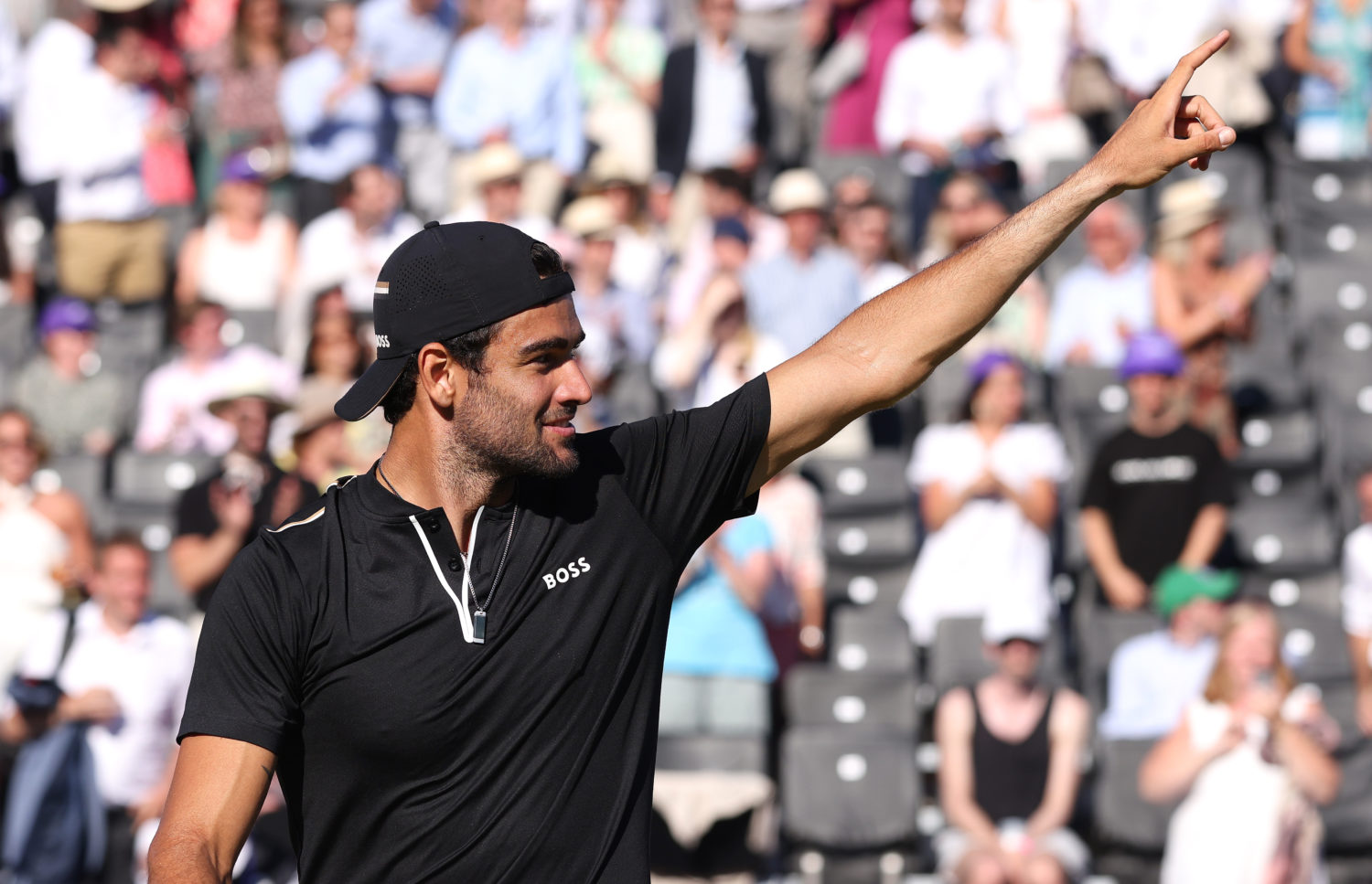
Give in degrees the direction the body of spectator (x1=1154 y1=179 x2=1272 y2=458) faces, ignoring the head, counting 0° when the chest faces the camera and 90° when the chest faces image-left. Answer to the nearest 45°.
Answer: approximately 315°

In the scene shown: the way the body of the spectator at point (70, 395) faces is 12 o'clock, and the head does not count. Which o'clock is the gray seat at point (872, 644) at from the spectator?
The gray seat is roughly at 10 o'clock from the spectator.

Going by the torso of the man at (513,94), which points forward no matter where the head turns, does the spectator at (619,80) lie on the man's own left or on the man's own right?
on the man's own left

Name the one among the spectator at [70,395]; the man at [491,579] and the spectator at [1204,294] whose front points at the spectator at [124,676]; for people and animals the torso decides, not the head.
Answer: the spectator at [70,395]

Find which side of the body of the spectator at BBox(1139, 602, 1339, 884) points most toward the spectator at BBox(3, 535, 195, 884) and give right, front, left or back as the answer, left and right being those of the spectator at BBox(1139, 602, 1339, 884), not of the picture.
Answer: right

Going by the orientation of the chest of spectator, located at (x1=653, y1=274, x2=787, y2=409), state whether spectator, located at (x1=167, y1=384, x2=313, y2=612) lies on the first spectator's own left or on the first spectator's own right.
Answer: on the first spectator's own right
